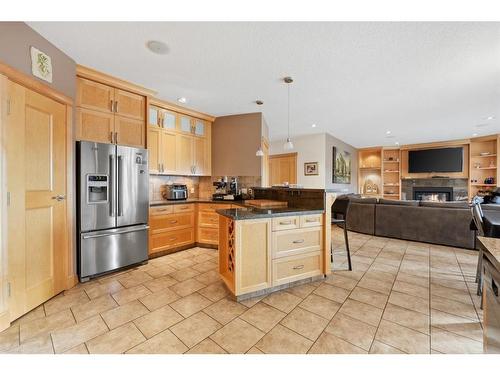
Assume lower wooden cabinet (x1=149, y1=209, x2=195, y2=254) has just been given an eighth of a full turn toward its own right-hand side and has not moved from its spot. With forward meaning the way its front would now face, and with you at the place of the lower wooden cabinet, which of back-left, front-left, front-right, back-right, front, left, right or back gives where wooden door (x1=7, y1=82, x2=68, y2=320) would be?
front-right

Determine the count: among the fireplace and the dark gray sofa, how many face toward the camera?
1

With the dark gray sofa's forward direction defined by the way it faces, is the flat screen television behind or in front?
in front

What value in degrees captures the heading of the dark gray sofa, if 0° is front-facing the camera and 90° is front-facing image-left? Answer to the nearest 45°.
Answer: approximately 225°

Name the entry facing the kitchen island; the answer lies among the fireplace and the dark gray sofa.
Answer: the fireplace

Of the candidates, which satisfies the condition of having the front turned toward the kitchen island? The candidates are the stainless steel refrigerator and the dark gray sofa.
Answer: the stainless steel refrigerator

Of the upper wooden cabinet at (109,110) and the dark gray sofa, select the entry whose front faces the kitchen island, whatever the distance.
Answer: the upper wooden cabinet

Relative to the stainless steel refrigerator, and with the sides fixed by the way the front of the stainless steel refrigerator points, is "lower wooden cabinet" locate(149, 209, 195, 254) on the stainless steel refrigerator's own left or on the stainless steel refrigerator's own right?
on the stainless steel refrigerator's own left

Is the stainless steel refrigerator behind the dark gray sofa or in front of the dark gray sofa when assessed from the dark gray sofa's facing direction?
behind
